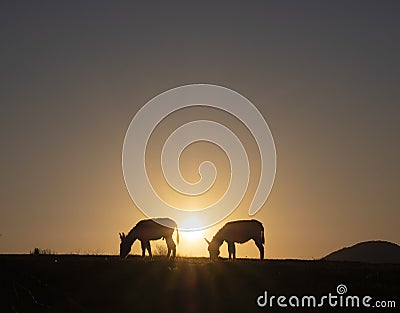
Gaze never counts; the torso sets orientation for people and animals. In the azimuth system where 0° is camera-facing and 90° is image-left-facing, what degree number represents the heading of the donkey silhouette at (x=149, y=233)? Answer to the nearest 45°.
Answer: approximately 90°
